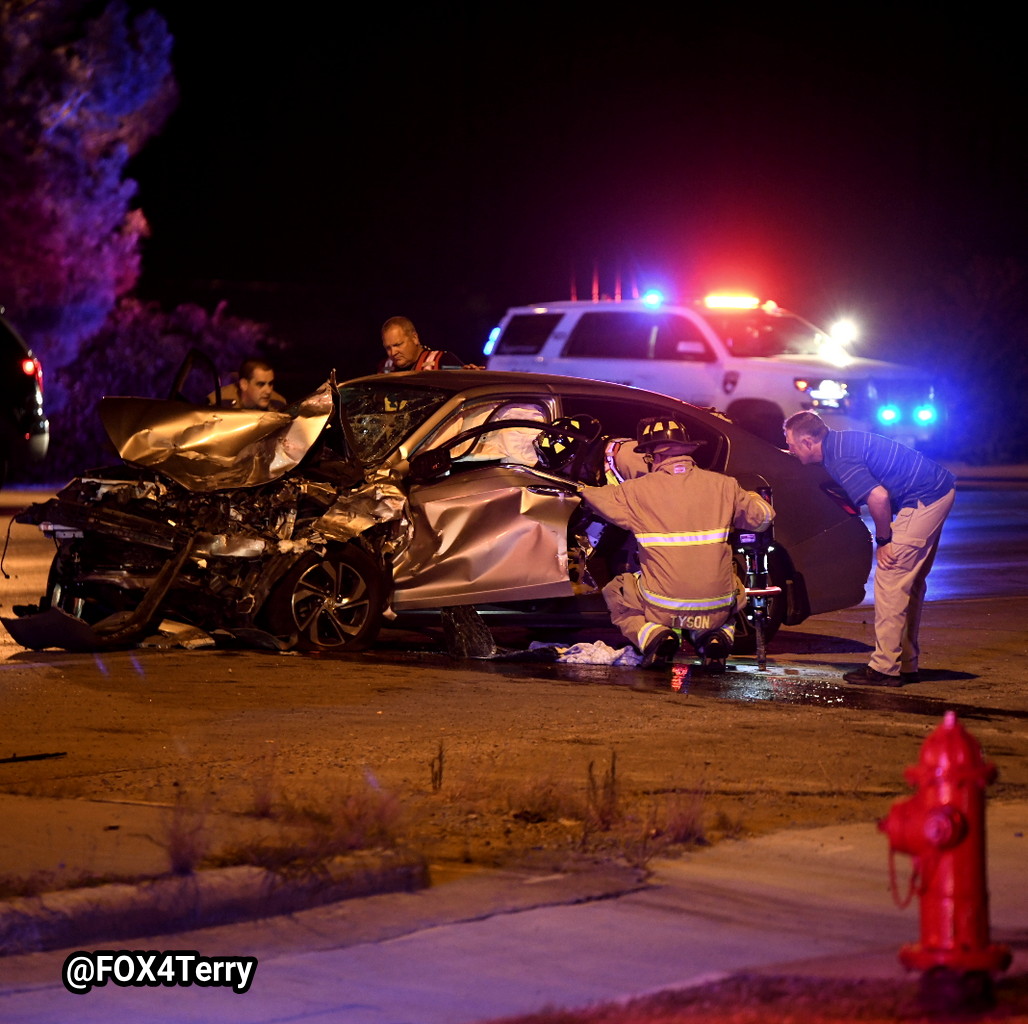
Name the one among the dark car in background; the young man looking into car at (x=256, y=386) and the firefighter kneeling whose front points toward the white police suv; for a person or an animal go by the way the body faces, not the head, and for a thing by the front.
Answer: the firefighter kneeling

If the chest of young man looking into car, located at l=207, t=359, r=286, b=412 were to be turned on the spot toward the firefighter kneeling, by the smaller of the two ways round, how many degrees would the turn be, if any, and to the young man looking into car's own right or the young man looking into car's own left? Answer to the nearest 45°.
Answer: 0° — they already face them

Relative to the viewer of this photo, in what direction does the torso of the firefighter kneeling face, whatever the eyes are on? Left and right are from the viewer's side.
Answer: facing away from the viewer

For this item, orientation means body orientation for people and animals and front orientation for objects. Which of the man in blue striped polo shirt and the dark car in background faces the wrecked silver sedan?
the man in blue striped polo shirt

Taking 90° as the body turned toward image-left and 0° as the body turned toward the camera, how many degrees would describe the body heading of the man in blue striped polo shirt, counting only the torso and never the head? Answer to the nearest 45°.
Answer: approximately 90°

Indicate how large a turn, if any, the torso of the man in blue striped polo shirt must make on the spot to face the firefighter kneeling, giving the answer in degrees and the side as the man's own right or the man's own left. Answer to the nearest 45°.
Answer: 0° — they already face them

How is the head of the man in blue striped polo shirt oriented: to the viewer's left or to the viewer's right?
to the viewer's left

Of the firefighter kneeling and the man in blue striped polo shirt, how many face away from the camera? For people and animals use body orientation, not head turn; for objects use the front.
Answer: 1

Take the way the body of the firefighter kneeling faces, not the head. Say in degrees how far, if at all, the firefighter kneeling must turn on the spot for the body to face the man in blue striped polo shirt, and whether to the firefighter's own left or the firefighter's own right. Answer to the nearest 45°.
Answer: approximately 90° to the firefighter's own right

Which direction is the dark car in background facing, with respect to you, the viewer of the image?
facing away from the viewer and to the left of the viewer

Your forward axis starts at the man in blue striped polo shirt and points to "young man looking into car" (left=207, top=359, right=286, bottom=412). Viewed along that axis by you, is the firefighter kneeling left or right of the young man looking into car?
left

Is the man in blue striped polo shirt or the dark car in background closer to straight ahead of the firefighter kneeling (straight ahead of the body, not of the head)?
the dark car in background

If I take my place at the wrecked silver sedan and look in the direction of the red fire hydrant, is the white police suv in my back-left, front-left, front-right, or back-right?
back-left

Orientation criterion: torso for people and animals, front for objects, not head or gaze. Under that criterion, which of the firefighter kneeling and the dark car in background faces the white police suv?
the firefighter kneeling
